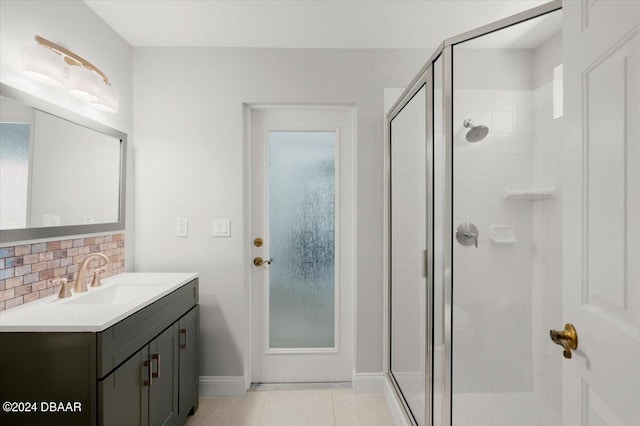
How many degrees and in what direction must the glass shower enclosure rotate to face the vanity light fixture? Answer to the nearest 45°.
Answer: approximately 45° to its right

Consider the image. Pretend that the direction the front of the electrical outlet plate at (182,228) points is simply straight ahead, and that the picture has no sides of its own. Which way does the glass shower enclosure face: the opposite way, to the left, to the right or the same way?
to the right

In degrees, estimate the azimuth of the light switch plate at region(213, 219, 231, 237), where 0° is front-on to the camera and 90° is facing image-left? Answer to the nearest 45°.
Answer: approximately 0°

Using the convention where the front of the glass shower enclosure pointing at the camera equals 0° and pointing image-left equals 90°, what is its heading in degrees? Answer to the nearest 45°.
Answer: approximately 45°

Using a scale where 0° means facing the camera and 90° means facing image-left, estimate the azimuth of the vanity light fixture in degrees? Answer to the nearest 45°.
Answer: approximately 315°

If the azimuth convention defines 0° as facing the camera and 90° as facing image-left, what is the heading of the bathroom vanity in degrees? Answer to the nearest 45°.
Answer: approximately 315°

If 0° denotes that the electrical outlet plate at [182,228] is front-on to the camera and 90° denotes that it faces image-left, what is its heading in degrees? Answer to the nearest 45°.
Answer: approximately 0°

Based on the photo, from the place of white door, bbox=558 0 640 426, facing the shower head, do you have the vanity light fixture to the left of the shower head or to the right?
left

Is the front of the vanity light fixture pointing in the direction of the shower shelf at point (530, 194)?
yes

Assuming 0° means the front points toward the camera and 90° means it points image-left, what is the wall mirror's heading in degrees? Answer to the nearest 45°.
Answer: approximately 315°

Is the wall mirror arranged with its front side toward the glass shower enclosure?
yes

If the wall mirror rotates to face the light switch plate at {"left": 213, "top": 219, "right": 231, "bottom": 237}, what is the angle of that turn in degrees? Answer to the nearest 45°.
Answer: approximately 45° to its left
